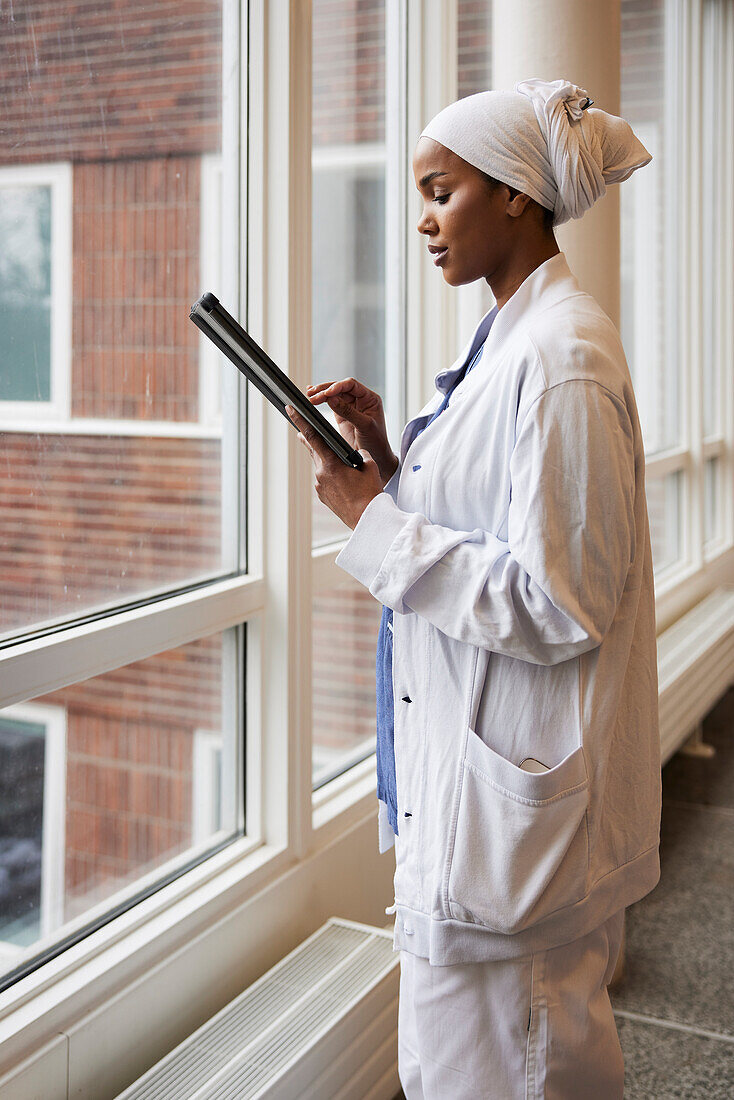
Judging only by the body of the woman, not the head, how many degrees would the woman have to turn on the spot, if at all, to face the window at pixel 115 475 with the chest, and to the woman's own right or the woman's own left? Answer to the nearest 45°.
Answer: approximately 45° to the woman's own right

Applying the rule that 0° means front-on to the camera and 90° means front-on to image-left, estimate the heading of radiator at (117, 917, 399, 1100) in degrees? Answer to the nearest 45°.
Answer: approximately 315°

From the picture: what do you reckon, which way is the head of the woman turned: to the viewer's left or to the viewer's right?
to the viewer's left

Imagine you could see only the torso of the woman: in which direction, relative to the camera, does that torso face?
to the viewer's left
